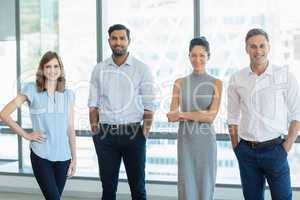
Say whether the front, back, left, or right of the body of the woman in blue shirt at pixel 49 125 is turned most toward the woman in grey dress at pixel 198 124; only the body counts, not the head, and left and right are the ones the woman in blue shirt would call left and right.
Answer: left

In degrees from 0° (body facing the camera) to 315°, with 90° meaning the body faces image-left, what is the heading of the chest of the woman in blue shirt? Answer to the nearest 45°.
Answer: approximately 0°

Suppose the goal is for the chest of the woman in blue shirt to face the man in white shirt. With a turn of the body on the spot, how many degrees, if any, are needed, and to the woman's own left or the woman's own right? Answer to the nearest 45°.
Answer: approximately 90° to the woman's own left

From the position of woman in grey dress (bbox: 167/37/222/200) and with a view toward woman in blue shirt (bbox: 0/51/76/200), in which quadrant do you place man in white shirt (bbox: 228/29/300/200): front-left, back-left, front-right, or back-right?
back-left

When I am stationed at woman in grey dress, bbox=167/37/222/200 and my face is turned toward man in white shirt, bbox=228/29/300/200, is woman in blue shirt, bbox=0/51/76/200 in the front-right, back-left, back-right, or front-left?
back-right
